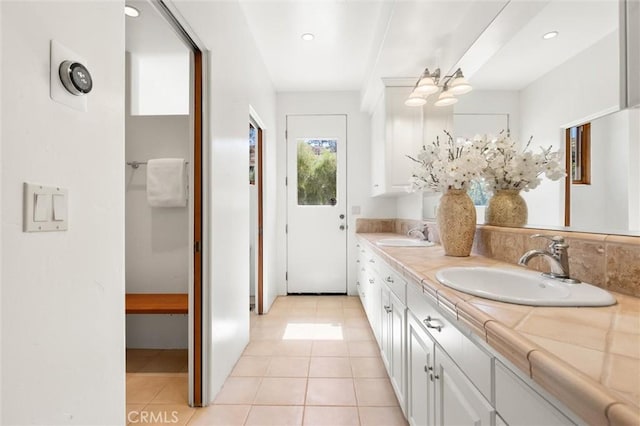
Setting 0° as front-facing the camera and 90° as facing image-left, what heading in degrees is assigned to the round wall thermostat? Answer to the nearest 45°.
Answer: approximately 315°

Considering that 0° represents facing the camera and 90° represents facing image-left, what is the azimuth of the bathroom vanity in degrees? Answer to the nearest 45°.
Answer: approximately 45°

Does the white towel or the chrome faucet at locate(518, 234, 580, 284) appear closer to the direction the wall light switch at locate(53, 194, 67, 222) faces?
the chrome faucet
